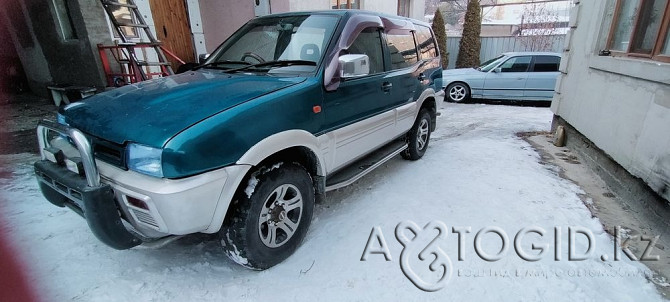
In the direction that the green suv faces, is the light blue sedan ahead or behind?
behind

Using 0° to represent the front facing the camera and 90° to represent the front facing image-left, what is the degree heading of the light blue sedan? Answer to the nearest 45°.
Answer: approximately 90°

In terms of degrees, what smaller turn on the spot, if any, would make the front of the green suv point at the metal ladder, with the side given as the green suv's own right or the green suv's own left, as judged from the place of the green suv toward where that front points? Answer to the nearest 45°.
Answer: approximately 135° to the green suv's own right

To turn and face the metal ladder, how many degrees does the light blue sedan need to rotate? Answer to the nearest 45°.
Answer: approximately 45° to its left

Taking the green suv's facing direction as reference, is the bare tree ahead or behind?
behind

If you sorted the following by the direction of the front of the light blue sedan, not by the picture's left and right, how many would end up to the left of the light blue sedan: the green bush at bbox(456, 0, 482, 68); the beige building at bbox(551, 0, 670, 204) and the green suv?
2

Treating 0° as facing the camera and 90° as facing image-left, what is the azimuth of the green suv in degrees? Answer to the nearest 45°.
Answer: approximately 45°

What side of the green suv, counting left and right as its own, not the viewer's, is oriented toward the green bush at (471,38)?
back

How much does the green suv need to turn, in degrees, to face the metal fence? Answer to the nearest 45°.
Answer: approximately 180°

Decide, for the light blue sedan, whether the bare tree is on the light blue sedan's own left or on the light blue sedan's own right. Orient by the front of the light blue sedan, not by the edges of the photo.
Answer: on the light blue sedan's own right

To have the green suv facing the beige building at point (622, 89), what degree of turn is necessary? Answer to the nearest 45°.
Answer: approximately 135° to its left
